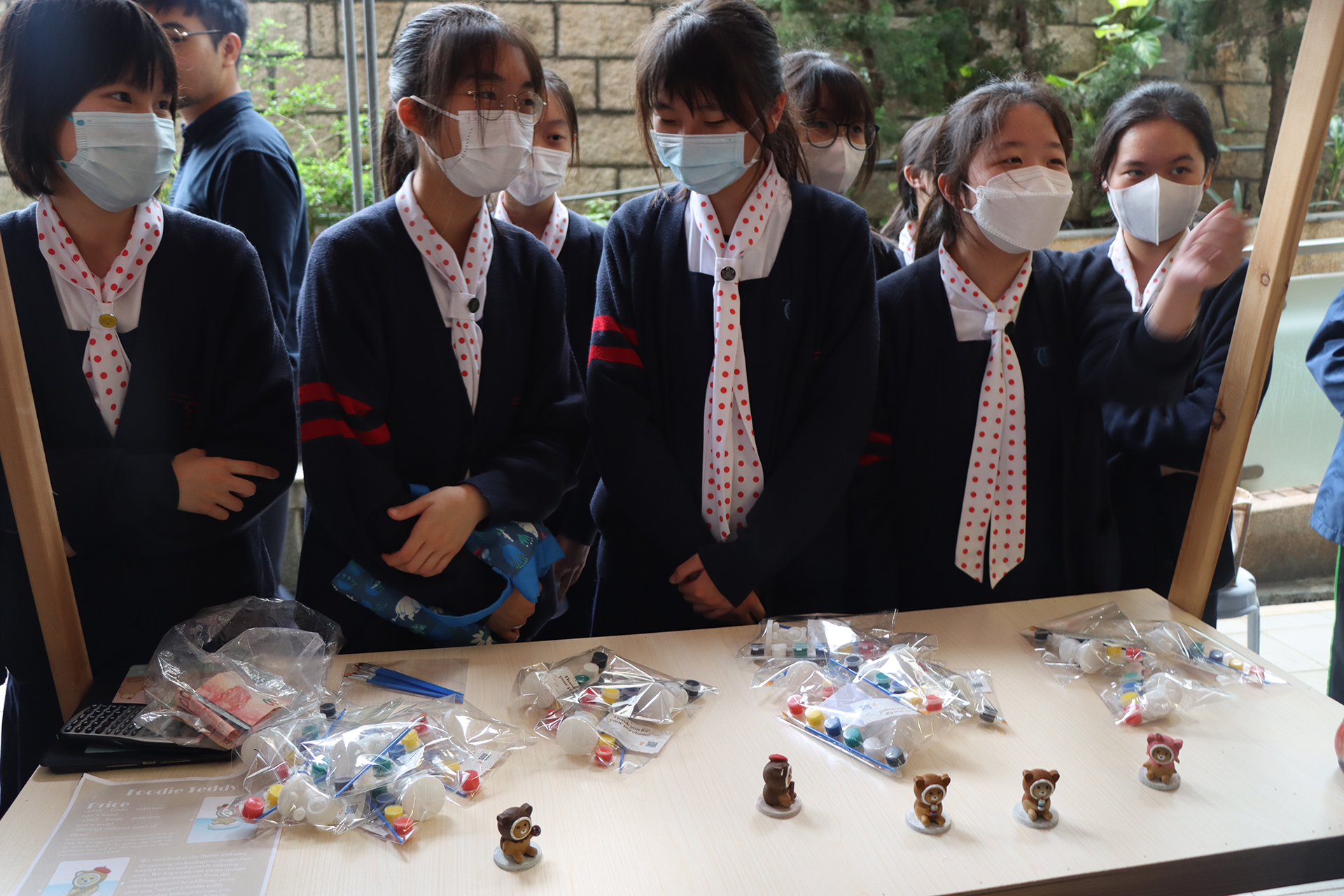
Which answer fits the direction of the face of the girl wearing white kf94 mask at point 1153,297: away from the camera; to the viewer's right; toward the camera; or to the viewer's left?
toward the camera

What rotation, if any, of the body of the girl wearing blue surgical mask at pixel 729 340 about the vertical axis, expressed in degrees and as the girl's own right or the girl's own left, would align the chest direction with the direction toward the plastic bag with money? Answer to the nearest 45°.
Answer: approximately 45° to the girl's own right

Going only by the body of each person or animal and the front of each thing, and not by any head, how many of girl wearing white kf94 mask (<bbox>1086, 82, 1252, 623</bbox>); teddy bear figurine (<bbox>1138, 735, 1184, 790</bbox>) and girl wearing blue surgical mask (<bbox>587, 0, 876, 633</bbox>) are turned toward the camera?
3

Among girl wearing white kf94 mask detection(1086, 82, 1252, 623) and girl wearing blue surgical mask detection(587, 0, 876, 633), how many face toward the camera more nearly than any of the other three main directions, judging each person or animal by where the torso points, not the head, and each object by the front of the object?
2

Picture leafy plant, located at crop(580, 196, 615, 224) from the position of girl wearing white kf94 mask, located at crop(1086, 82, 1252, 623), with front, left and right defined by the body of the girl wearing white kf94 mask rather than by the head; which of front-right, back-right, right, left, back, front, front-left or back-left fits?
back-right

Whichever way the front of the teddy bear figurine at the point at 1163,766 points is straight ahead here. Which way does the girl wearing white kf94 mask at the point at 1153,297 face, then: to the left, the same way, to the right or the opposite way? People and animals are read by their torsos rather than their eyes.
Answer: the same way

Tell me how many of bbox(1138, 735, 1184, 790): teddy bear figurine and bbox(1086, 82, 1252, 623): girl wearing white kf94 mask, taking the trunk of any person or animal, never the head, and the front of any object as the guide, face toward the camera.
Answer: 2

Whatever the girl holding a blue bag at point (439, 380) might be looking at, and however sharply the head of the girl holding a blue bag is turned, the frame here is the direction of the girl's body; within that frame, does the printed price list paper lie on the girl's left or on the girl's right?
on the girl's right

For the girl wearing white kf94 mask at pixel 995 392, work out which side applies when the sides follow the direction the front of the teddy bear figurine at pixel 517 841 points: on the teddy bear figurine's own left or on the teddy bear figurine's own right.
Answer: on the teddy bear figurine's own left

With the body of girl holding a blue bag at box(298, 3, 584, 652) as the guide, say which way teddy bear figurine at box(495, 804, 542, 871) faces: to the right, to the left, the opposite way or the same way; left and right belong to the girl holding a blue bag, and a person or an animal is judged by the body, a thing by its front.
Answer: the same way

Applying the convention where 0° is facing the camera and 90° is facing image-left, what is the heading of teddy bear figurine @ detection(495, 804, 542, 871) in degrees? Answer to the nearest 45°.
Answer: approximately 315°

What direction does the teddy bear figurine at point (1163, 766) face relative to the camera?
toward the camera

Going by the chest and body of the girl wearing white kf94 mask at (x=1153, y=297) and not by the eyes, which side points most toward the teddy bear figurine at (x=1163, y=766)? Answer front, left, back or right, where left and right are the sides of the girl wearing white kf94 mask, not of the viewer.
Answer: front
